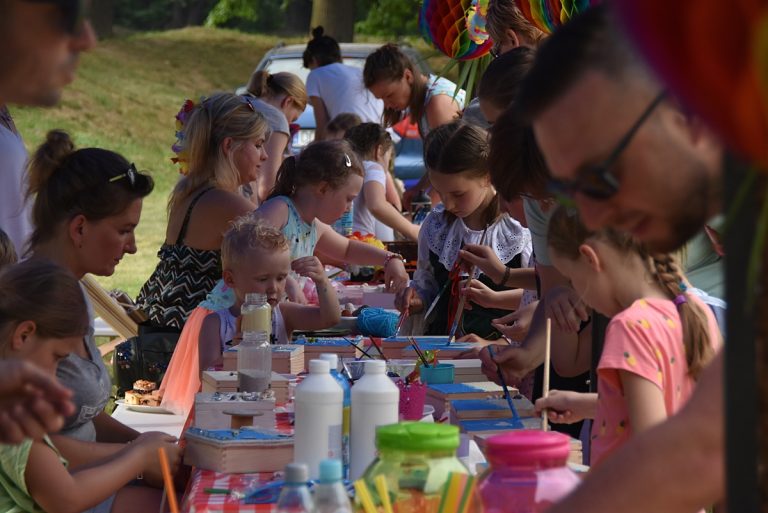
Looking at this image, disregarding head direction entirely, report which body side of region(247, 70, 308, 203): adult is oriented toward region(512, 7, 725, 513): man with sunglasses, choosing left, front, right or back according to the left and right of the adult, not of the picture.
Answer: right

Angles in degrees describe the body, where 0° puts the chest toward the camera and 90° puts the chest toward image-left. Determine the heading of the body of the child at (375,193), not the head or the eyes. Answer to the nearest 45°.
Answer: approximately 270°

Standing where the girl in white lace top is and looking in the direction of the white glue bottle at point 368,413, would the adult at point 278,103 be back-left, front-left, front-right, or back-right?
back-right

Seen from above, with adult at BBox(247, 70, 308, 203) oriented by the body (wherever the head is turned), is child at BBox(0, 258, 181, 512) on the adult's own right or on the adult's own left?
on the adult's own right

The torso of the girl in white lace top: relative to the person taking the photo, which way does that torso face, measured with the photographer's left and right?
facing the viewer and to the left of the viewer

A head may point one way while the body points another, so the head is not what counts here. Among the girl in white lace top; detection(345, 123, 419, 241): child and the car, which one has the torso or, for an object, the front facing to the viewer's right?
the child

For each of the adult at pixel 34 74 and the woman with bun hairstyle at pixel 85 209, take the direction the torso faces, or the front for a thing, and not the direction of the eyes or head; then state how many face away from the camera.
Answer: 0

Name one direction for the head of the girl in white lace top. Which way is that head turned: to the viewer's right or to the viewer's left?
to the viewer's left

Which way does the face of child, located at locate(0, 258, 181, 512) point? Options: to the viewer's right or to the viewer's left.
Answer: to the viewer's right

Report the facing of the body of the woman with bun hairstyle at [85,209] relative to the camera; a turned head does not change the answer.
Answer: to the viewer's right

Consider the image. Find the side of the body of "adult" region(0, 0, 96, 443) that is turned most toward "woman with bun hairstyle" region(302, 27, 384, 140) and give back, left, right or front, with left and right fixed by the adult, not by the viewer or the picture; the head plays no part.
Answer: left

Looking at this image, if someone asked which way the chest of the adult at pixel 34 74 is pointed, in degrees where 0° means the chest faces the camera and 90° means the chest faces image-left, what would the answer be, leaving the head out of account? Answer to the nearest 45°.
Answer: approximately 270°
